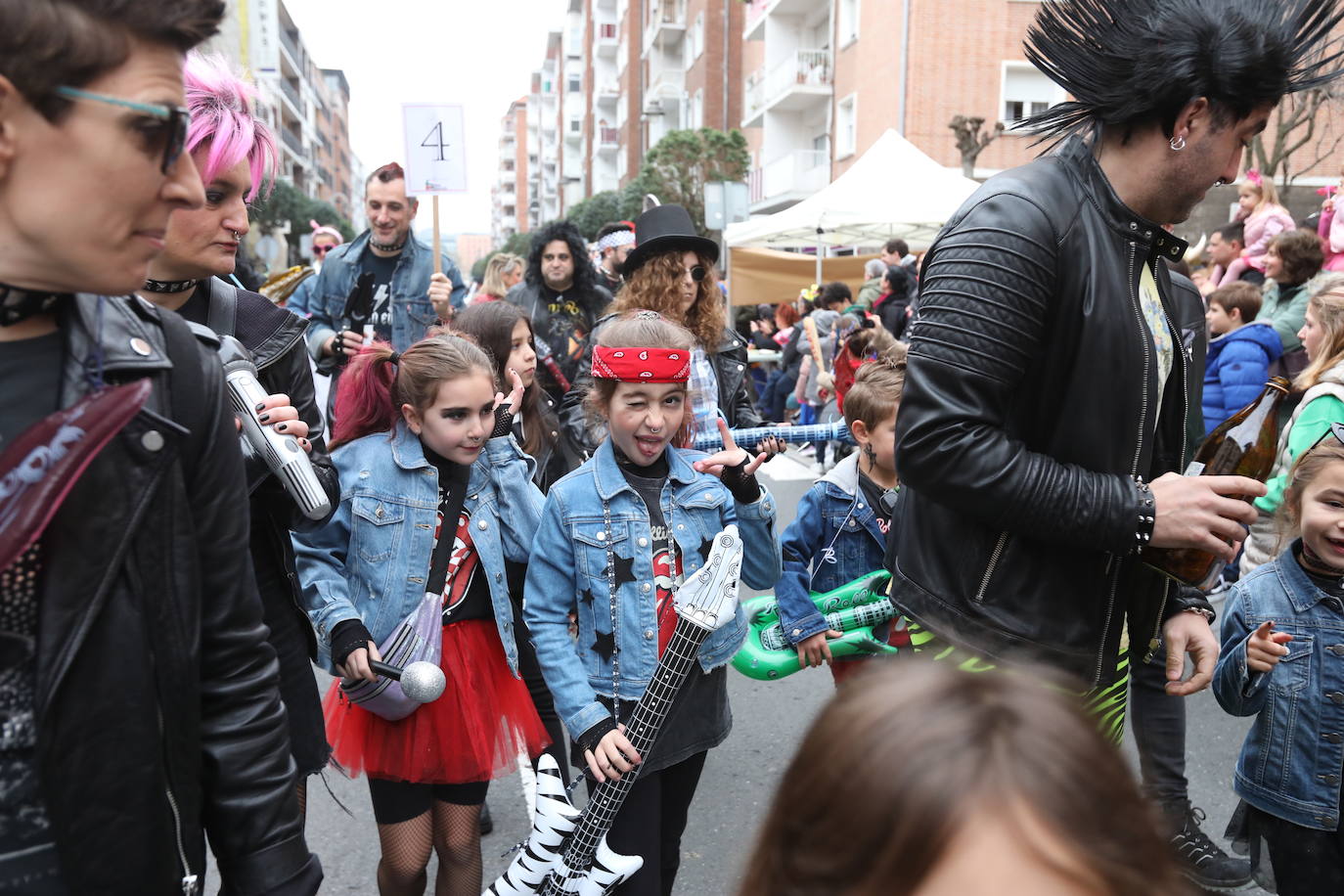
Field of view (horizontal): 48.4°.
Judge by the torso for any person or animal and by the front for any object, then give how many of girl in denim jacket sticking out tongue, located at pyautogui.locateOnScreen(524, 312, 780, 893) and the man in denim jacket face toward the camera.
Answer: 2

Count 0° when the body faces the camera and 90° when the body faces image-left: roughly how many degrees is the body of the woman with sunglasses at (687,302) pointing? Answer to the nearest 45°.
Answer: approximately 315°

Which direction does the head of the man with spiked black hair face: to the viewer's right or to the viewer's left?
to the viewer's right

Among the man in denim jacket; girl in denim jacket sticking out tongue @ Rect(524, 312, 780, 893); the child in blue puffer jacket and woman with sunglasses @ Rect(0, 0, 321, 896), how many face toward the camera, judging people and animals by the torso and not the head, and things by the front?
3

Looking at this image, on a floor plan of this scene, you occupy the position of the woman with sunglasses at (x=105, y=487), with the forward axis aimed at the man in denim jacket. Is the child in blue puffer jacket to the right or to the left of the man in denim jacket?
right

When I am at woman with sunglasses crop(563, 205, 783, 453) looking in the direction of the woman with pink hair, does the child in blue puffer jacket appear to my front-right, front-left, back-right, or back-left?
back-left

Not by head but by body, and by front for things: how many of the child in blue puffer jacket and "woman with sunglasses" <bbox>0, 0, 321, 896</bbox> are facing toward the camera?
1
